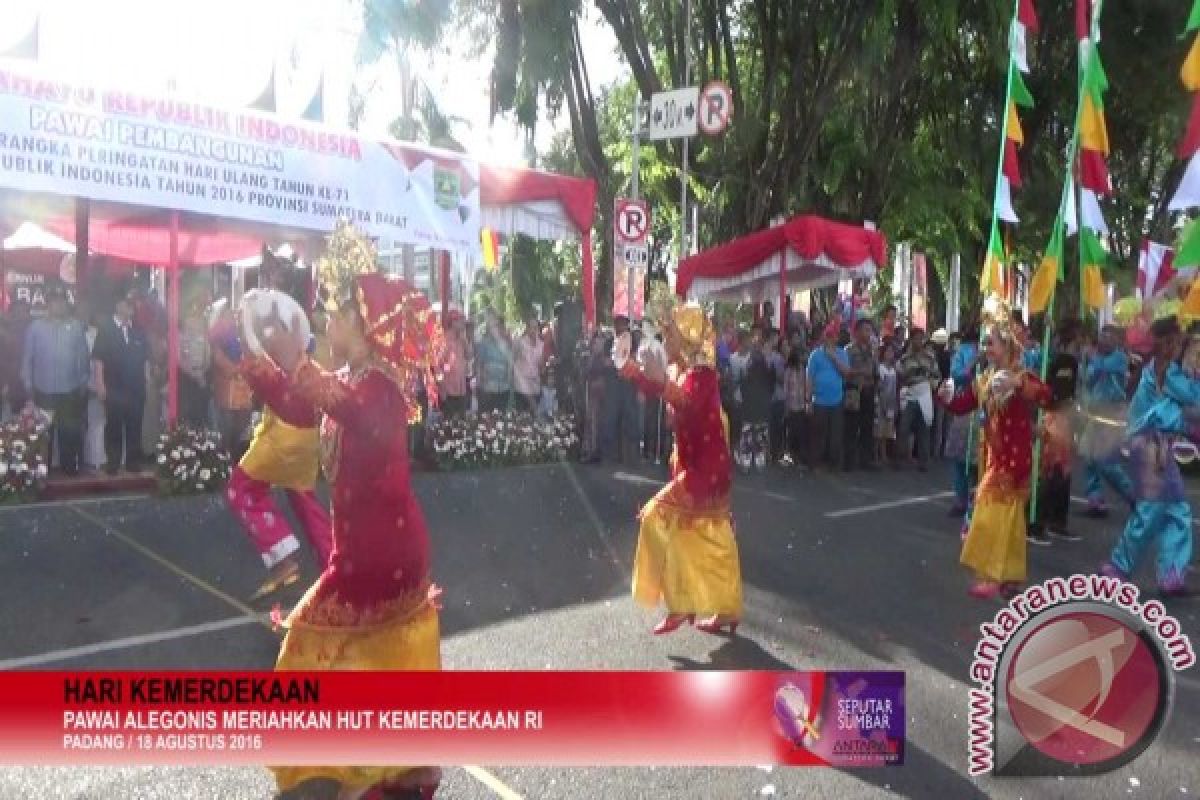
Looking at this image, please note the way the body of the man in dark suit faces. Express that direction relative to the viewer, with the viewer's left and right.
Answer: facing the viewer

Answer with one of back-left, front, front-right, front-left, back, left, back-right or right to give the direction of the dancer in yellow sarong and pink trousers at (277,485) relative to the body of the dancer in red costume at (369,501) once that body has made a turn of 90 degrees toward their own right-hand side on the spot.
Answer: front

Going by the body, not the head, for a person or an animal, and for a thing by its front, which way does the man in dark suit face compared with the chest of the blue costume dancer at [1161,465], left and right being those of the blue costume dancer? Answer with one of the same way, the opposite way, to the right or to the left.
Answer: to the left

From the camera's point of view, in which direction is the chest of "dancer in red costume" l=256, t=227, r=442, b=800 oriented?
to the viewer's left

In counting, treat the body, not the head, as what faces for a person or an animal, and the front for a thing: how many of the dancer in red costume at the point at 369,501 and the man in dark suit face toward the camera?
1

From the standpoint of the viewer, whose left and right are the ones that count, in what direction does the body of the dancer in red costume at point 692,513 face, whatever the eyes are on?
facing to the left of the viewer

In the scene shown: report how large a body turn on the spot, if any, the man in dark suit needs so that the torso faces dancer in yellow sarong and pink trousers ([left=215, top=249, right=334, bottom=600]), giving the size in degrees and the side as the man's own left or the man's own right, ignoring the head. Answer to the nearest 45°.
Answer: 0° — they already face them

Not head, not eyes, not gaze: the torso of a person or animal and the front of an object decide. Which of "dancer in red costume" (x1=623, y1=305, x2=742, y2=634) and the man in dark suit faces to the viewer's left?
the dancer in red costume

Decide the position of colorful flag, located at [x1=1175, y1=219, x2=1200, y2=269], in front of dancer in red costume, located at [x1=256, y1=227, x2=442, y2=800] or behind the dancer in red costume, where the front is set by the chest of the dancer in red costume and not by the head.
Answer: behind

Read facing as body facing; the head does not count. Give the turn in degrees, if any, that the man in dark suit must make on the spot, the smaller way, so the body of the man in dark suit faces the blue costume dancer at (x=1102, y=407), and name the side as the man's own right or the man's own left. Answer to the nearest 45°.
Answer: approximately 45° to the man's own left

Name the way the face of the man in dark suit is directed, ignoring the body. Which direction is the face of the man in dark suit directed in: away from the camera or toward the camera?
toward the camera

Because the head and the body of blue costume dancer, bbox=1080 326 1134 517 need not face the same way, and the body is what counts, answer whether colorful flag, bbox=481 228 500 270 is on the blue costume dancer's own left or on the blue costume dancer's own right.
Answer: on the blue costume dancer's own right
